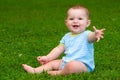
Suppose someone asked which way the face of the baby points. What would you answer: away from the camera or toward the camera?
toward the camera

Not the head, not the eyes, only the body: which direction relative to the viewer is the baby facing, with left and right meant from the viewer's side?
facing the viewer and to the left of the viewer
